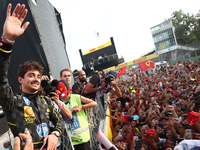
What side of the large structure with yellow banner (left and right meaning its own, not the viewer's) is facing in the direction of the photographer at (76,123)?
front

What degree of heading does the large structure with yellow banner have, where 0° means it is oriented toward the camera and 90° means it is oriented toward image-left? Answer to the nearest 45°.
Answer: approximately 0°

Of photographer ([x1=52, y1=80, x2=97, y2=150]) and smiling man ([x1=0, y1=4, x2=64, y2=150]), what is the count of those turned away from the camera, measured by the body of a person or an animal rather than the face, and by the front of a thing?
0

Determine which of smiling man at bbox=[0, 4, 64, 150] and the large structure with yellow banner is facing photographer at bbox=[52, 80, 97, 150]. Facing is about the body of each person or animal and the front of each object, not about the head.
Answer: the large structure with yellow banner

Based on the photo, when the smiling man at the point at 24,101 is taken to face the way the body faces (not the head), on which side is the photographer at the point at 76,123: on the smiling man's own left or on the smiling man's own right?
on the smiling man's own left

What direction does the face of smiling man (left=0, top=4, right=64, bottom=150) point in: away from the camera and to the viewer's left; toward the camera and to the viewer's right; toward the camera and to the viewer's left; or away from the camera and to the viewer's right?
toward the camera and to the viewer's right

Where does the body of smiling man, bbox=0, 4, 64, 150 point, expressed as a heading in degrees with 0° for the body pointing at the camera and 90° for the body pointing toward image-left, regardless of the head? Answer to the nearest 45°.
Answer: approximately 315°

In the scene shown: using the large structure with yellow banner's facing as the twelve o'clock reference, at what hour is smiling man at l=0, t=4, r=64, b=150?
The smiling man is roughly at 12 o'clock from the large structure with yellow banner.
